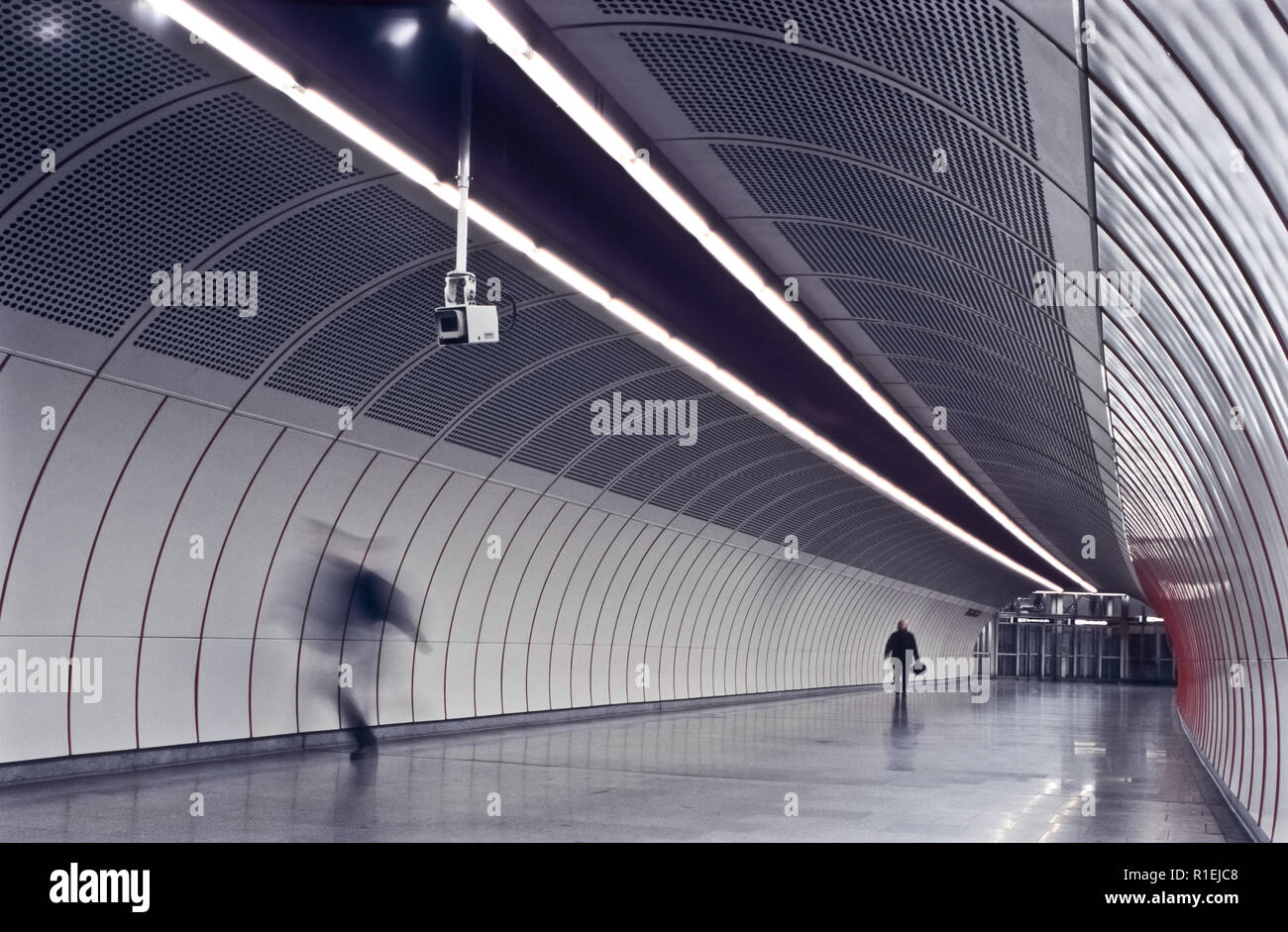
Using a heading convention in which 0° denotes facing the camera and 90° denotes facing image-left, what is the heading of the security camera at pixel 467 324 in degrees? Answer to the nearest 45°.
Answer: approximately 45°
